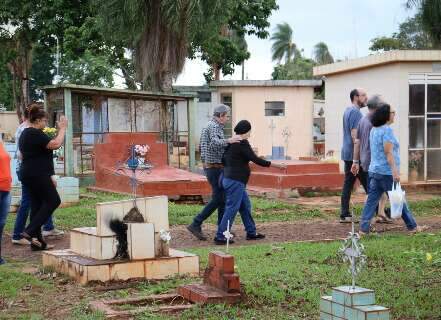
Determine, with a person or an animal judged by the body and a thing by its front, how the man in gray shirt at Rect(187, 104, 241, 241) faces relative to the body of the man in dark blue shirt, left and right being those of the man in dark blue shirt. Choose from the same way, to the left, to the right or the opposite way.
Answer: the same way

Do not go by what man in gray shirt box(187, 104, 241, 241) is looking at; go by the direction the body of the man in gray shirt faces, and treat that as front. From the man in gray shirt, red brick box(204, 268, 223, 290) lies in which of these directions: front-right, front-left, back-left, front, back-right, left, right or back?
right

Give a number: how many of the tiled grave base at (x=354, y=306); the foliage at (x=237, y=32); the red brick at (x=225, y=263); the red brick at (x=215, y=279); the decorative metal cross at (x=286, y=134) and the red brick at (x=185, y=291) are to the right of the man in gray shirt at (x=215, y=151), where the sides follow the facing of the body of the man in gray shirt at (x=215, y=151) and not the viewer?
4

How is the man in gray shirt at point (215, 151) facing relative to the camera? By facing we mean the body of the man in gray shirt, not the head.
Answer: to the viewer's right

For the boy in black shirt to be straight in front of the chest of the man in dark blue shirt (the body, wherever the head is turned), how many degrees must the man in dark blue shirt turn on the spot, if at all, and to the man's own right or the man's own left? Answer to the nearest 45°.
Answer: approximately 135° to the man's own right

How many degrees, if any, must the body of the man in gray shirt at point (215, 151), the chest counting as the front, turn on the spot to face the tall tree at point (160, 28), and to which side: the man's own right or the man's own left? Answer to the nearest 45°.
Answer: approximately 90° to the man's own left

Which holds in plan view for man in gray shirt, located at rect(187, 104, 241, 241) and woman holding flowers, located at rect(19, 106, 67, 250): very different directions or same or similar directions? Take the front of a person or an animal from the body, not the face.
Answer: same or similar directions

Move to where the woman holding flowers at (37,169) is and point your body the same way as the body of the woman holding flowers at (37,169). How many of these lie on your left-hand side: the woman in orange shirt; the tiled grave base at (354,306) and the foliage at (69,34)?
1
